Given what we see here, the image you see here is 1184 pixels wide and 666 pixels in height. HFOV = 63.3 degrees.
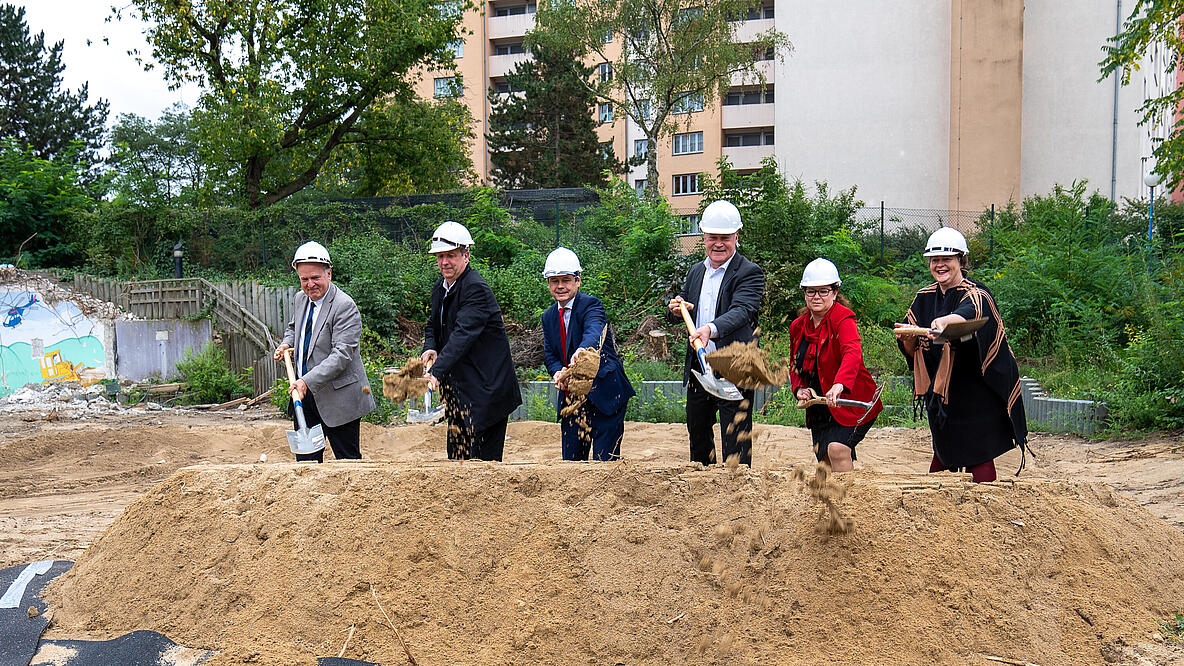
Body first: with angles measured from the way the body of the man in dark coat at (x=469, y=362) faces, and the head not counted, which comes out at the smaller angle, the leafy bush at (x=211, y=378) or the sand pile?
the sand pile

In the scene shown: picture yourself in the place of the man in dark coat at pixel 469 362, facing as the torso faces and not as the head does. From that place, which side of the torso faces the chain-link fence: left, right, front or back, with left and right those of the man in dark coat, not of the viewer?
back

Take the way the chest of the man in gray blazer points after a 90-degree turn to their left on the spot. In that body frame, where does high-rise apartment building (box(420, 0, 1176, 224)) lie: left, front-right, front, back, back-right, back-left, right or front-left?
left

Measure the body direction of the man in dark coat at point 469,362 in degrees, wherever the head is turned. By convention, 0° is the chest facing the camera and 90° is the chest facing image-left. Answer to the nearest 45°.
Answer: approximately 45°

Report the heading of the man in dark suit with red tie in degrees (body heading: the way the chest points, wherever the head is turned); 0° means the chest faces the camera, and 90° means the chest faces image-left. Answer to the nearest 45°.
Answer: approximately 45°

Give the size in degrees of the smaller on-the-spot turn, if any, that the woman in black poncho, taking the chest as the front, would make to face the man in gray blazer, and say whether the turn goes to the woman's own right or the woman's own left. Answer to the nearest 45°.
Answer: approximately 45° to the woman's own right

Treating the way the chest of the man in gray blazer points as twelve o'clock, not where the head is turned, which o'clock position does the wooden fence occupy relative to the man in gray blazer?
The wooden fence is roughly at 4 o'clock from the man in gray blazer.

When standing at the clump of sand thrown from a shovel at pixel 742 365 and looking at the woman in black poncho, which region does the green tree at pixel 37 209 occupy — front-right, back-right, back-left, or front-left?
back-left

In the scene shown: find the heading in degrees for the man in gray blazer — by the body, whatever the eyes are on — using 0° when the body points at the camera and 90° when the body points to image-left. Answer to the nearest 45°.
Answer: approximately 45°
